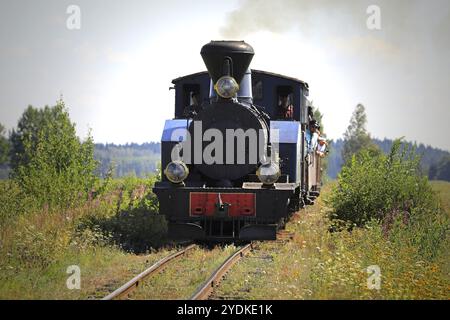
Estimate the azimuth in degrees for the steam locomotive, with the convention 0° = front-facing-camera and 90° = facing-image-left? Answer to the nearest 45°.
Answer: approximately 0°

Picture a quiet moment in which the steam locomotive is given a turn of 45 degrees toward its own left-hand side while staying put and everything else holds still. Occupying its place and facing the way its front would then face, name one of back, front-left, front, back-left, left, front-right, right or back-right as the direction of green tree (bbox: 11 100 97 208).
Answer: back

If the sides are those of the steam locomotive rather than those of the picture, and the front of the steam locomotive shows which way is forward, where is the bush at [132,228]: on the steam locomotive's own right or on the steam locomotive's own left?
on the steam locomotive's own right
